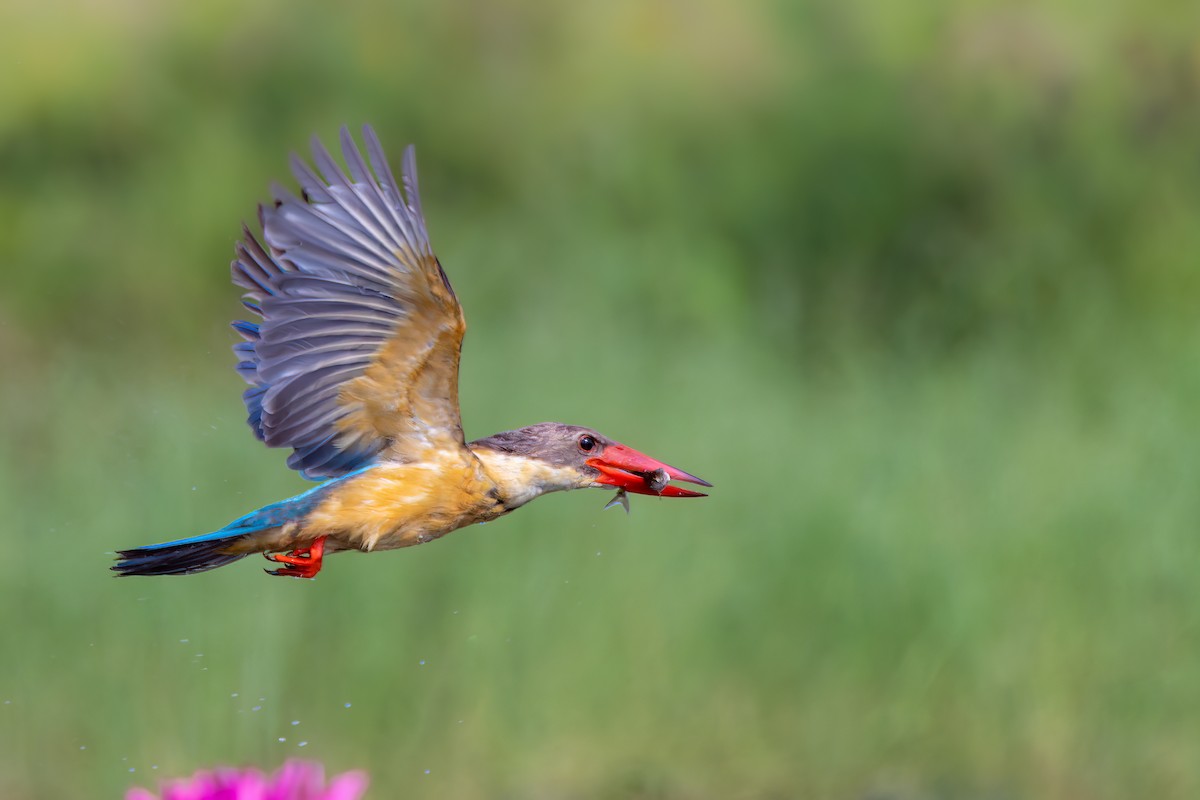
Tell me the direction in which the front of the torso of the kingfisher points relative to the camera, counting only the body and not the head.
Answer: to the viewer's right
